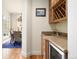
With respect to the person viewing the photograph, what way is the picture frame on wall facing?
facing the viewer
